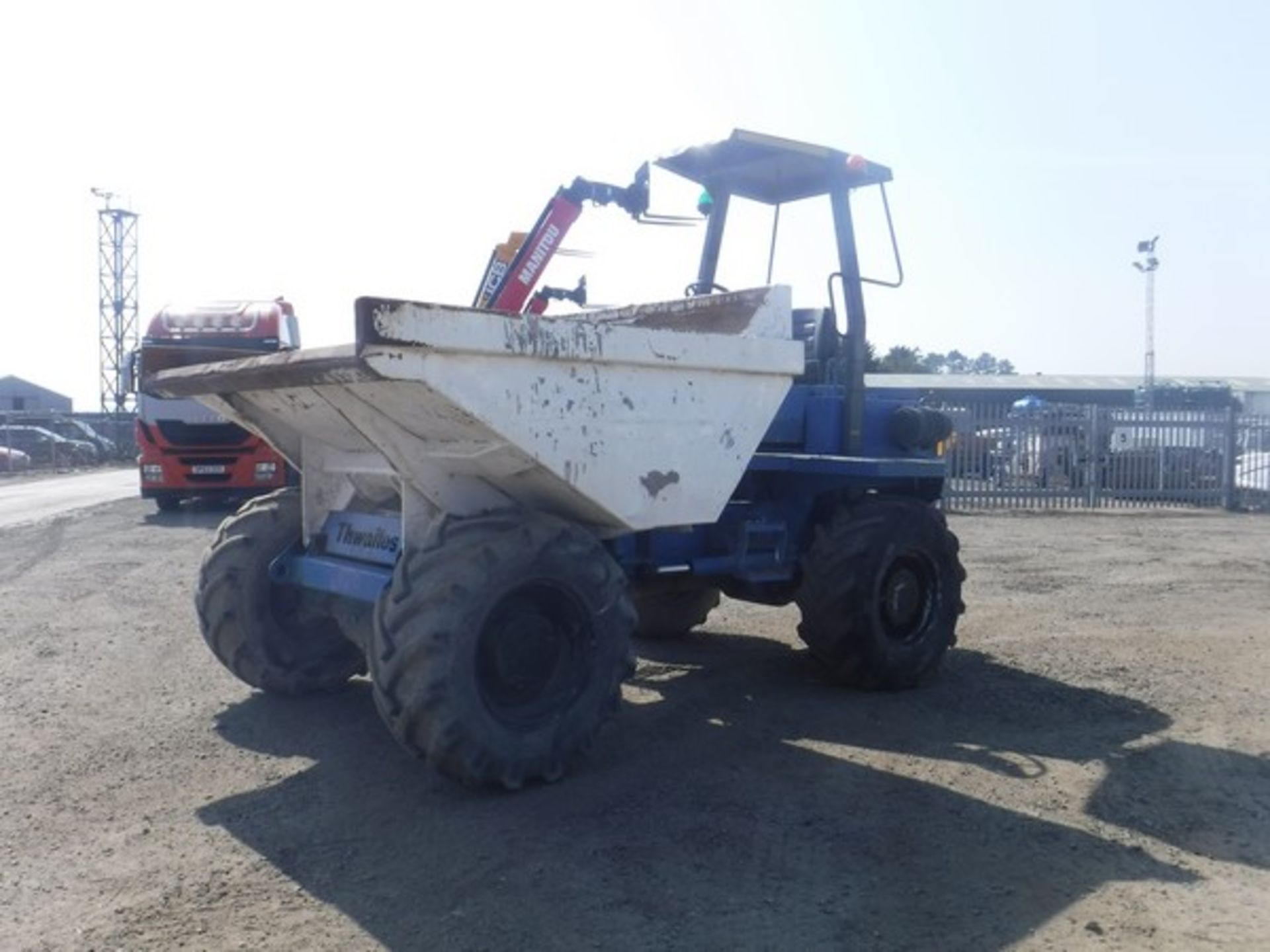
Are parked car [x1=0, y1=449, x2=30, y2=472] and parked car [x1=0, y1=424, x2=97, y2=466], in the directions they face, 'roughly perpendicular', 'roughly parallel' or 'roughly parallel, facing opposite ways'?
roughly parallel

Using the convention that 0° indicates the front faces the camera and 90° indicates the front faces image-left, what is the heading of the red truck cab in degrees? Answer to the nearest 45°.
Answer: approximately 0°

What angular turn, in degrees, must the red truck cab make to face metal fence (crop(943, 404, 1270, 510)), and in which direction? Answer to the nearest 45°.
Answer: approximately 90° to its left

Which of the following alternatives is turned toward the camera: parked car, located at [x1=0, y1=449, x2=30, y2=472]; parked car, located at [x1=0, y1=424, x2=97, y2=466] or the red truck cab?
the red truck cab

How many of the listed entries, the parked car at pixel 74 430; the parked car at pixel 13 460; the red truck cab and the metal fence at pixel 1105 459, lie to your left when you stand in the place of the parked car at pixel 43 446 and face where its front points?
1
